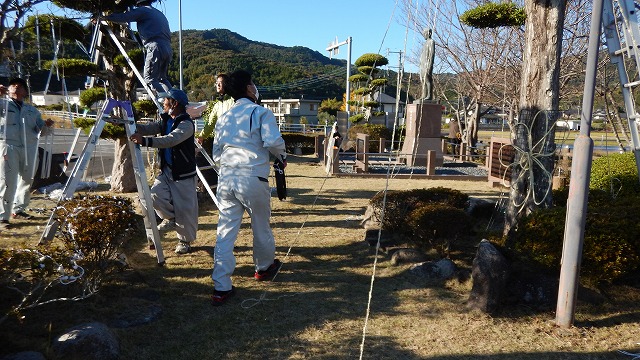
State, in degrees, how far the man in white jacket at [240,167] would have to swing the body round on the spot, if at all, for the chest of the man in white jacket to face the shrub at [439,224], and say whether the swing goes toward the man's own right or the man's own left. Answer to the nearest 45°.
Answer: approximately 45° to the man's own right

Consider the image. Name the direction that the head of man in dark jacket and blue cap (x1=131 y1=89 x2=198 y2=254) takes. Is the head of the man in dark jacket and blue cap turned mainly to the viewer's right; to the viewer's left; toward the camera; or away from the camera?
to the viewer's left

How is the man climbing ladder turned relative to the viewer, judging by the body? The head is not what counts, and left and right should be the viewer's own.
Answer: facing to the left of the viewer

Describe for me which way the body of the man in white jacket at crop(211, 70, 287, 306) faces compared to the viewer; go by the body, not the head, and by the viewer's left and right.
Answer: facing away from the viewer and to the right of the viewer

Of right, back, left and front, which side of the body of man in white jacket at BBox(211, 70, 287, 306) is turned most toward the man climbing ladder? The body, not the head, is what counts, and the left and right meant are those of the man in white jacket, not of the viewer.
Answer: left
